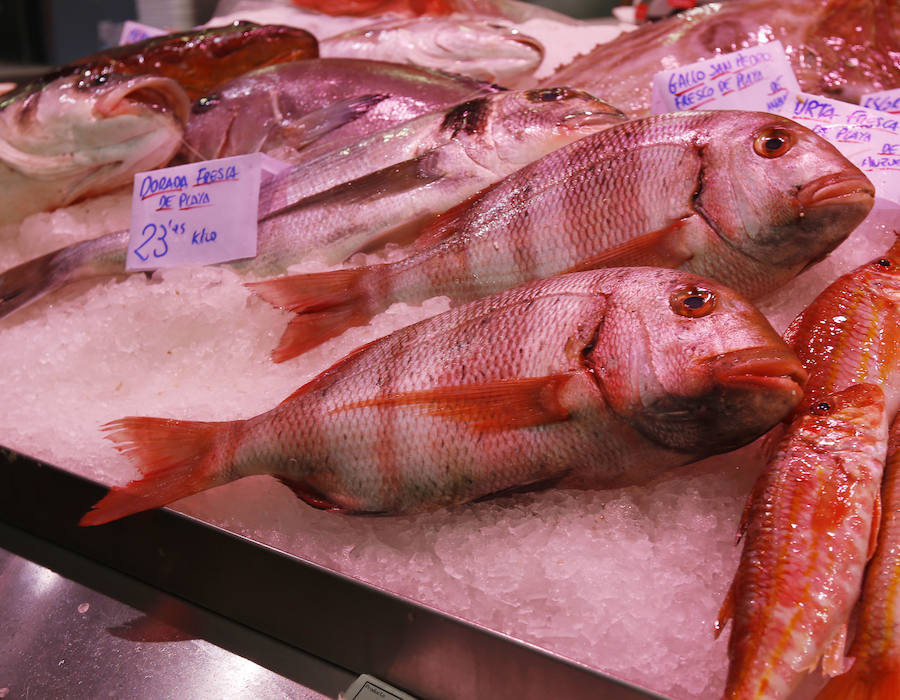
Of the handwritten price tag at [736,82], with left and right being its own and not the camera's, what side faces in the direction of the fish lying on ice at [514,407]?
front

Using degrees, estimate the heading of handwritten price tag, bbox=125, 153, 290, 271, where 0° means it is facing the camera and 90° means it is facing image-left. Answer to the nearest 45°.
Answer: approximately 0°

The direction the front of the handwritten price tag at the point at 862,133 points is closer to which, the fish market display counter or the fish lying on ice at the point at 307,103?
the fish market display counter

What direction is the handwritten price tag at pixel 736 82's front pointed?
toward the camera

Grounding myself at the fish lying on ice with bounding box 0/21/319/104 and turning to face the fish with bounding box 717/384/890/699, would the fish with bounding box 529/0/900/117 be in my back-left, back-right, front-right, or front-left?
front-left

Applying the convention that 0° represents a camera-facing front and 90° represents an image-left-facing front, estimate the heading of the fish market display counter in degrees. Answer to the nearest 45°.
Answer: approximately 45°

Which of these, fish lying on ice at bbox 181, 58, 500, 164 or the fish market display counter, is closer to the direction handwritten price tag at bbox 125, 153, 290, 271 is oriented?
the fish market display counter

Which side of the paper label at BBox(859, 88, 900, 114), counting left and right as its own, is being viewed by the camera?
front

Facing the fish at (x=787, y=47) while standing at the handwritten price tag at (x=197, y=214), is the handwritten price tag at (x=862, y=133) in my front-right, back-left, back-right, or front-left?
front-right

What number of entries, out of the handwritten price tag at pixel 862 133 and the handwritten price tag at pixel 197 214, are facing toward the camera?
2

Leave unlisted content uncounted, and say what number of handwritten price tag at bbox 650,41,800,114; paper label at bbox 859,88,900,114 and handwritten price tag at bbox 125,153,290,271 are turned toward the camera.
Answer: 3

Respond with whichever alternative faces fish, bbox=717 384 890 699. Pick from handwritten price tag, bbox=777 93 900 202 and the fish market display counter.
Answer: the handwritten price tag

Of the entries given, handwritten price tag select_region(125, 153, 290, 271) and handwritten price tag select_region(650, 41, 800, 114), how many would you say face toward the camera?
2
